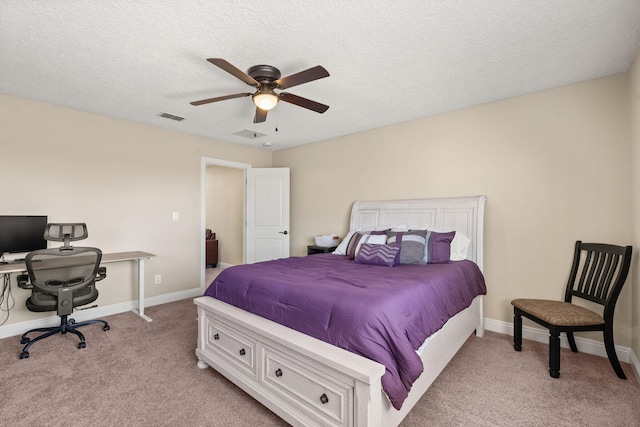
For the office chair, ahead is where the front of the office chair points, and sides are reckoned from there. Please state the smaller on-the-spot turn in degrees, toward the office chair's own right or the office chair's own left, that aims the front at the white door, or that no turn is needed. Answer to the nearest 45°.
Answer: approximately 90° to the office chair's own right

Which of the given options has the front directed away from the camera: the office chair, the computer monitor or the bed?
the office chair

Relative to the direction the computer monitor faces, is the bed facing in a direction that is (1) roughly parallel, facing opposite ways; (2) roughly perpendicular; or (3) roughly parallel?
roughly perpendicular

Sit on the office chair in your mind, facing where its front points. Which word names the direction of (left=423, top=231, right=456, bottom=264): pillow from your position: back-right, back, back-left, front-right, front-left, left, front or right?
back-right

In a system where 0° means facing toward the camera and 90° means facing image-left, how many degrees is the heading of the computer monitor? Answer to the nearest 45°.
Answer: approximately 0°

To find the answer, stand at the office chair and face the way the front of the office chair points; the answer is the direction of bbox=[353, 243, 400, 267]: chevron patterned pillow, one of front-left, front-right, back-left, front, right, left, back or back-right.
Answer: back-right

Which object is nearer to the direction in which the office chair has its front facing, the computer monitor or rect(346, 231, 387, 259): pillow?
the computer monitor

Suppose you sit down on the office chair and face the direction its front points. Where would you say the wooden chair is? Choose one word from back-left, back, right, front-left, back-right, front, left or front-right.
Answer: back-right

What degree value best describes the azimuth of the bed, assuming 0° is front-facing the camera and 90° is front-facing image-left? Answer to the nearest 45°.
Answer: approximately 45°

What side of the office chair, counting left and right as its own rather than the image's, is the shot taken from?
back

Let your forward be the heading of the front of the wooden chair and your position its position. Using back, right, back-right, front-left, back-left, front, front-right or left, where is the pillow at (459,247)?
front-right

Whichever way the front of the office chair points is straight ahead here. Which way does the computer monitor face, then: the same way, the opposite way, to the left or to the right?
the opposite way
